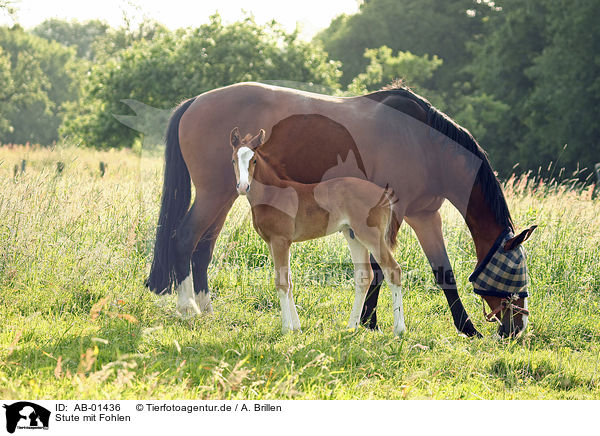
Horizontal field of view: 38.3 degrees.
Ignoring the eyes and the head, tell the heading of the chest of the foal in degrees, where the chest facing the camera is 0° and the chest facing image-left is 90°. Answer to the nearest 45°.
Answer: approximately 90°

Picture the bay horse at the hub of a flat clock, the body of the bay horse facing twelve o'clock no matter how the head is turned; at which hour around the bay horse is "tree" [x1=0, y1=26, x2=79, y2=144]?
The tree is roughly at 8 o'clock from the bay horse.

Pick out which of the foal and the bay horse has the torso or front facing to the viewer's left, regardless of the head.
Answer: the foal

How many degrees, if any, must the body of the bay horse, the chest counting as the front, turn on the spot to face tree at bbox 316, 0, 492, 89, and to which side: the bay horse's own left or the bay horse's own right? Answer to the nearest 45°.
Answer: approximately 90° to the bay horse's own left

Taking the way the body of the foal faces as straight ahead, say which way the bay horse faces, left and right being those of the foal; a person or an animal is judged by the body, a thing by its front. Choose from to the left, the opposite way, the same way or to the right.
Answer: the opposite way

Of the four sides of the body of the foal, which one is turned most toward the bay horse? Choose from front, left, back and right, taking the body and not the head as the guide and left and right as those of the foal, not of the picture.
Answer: right

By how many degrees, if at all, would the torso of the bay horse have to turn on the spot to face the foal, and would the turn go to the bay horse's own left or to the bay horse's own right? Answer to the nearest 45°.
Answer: approximately 90° to the bay horse's own right

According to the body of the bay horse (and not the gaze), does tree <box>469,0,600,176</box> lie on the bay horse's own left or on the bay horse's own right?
on the bay horse's own left

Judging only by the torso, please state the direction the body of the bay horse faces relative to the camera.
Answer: to the viewer's right

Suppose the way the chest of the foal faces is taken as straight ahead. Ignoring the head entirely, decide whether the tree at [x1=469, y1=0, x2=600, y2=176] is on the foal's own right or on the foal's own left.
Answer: on the foal's own right

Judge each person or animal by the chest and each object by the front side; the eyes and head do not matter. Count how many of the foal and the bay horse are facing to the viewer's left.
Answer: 1
